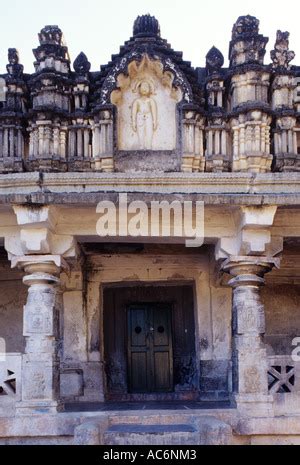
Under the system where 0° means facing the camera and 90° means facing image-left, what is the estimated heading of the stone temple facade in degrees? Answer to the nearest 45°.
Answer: approximately 0°
